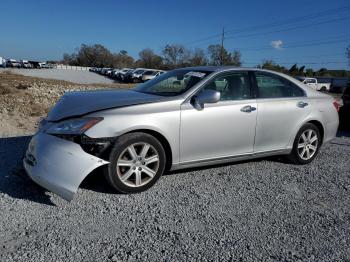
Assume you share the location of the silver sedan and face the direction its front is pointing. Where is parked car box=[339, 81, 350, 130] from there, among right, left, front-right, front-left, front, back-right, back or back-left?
back

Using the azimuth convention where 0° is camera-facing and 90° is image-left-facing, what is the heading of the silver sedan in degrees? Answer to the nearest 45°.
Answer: approximately 45°
